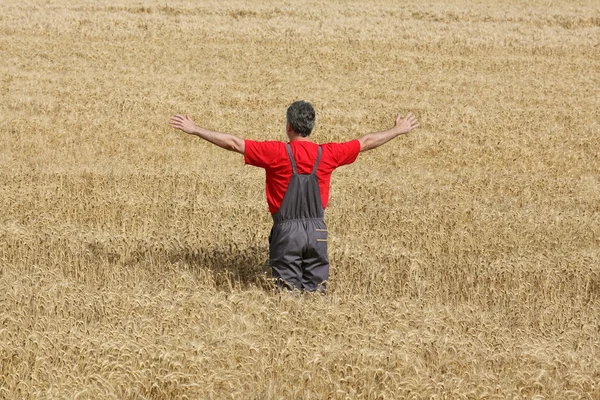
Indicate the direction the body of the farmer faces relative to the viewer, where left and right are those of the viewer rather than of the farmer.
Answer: facing away from the viewer
